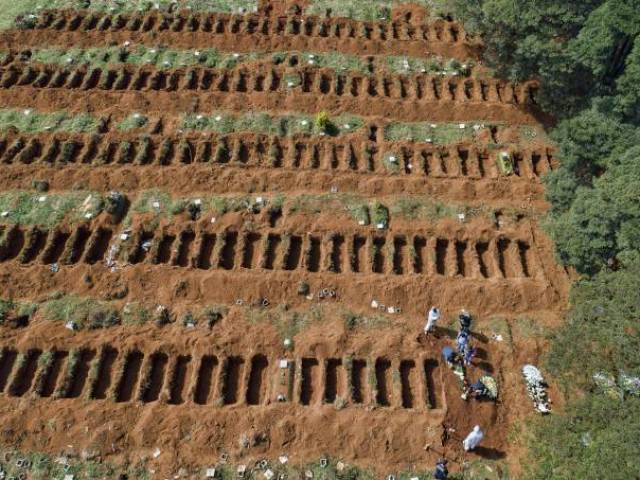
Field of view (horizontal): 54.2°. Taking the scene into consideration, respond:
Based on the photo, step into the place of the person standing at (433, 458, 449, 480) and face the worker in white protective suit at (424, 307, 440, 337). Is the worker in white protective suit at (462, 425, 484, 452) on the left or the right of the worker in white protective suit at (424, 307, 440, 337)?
right

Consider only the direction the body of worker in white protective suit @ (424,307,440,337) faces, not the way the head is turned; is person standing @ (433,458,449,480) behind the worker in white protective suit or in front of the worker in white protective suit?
in front

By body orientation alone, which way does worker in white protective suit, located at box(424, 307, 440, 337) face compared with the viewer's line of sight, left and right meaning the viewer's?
facing the viewer and to the right of the viewer

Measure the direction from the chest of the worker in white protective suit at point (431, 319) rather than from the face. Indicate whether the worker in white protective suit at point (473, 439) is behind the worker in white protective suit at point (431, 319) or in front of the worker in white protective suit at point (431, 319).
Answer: in front

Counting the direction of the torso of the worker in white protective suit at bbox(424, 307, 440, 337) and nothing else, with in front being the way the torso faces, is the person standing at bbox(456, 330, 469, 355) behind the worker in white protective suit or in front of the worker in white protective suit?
in front

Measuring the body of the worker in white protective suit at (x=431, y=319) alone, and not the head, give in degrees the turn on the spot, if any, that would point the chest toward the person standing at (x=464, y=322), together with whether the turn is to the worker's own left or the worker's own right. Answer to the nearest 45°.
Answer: approximately 45° to the worker's own left
